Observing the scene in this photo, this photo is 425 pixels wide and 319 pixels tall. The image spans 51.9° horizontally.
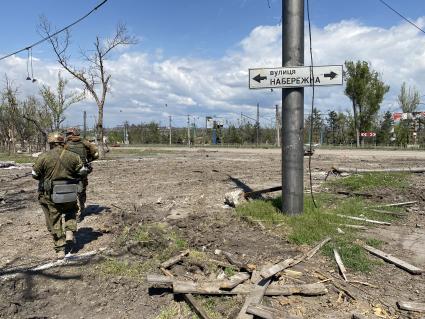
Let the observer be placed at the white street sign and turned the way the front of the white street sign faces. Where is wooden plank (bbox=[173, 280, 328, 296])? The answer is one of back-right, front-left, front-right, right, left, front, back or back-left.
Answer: front

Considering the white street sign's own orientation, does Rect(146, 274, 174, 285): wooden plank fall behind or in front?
in front

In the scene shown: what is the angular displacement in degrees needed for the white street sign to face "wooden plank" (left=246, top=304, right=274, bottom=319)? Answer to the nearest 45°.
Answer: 0° — it already faces it

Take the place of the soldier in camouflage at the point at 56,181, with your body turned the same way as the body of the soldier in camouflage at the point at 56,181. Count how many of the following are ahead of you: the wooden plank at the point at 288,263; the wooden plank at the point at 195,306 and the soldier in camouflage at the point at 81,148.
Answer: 1

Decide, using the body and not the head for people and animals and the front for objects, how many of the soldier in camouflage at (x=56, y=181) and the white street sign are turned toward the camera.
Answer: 1

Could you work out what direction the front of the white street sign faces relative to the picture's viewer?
facing the viewer

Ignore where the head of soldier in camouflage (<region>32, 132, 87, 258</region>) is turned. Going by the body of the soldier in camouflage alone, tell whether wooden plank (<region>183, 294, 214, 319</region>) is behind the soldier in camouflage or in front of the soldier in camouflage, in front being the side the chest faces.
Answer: behind

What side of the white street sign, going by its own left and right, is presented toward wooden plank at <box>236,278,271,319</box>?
front

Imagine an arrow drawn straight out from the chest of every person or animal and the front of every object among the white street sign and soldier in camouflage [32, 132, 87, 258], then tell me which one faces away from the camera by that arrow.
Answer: the soldier in camouflage

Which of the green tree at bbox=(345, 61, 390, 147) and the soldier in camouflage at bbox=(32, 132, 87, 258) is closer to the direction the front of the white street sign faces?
the soldier in camouflage

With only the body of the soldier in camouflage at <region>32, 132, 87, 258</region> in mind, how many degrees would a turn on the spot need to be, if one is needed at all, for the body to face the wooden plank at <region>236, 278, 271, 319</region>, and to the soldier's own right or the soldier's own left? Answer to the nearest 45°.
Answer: approximately 135° to the soldier's own right

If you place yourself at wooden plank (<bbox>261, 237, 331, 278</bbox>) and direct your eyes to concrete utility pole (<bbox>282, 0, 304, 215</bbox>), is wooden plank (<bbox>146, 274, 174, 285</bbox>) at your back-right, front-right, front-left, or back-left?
back-left

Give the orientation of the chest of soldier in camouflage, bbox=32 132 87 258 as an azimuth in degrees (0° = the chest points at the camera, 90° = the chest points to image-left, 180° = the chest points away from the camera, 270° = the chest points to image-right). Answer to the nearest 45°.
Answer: approximately 180°
